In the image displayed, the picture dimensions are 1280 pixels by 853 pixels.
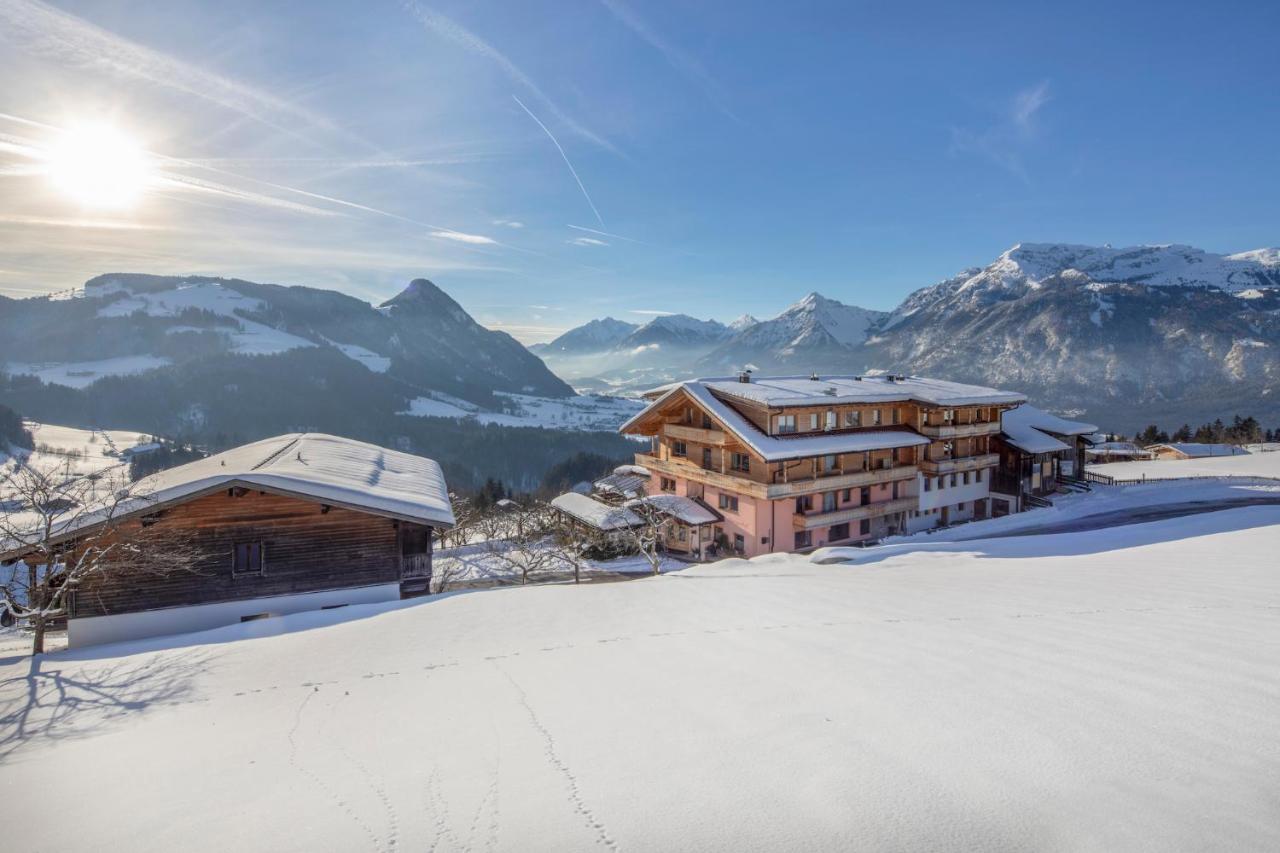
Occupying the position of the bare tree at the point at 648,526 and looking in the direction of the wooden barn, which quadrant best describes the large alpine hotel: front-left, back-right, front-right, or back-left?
back-left

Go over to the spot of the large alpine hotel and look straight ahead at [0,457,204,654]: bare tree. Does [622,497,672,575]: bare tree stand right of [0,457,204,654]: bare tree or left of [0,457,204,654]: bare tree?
right
